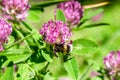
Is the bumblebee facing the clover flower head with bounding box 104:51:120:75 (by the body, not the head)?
no
